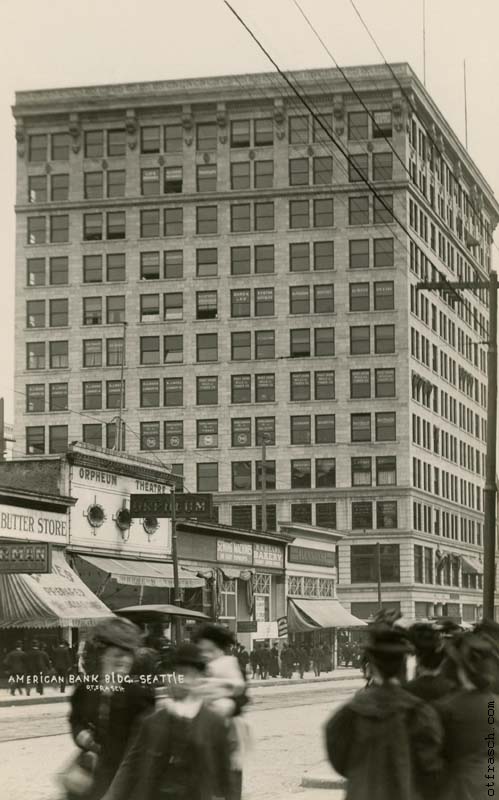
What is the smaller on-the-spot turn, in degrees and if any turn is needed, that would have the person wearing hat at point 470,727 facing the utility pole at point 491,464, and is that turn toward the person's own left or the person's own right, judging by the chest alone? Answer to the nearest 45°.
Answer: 0° — they already face it

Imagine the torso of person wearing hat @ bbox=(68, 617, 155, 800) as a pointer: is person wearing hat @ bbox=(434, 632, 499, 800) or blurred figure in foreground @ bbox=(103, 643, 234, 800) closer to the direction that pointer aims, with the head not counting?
the blurred figure in foreground

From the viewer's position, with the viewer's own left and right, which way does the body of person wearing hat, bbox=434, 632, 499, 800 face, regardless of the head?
facing away from the viewer

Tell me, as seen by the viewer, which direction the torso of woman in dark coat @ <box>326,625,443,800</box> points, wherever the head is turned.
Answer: away from the camera

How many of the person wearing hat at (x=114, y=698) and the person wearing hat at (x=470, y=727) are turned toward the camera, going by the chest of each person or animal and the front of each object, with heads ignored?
1

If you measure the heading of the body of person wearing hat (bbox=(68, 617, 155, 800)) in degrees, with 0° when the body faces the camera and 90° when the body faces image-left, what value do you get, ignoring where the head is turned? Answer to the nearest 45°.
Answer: approximately 0°

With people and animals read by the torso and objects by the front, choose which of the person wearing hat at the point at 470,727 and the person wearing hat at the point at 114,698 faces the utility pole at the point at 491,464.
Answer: the person wearing hat at the point at 470,727

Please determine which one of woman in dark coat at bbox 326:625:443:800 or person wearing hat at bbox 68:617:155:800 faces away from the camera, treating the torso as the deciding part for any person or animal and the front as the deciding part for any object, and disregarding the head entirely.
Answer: the woman in dark coat

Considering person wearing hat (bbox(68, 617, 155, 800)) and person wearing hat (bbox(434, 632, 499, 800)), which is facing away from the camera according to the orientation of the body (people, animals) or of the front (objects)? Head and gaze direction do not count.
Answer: person wearing hat (bbox(434, 632, 499, 800))

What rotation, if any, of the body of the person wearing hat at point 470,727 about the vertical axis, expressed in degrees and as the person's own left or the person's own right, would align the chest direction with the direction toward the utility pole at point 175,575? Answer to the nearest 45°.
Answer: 0° — they already face it

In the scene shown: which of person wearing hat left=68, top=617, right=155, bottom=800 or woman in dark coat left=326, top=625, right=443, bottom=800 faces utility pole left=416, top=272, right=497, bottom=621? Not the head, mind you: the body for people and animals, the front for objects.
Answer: the woman in dark coat
